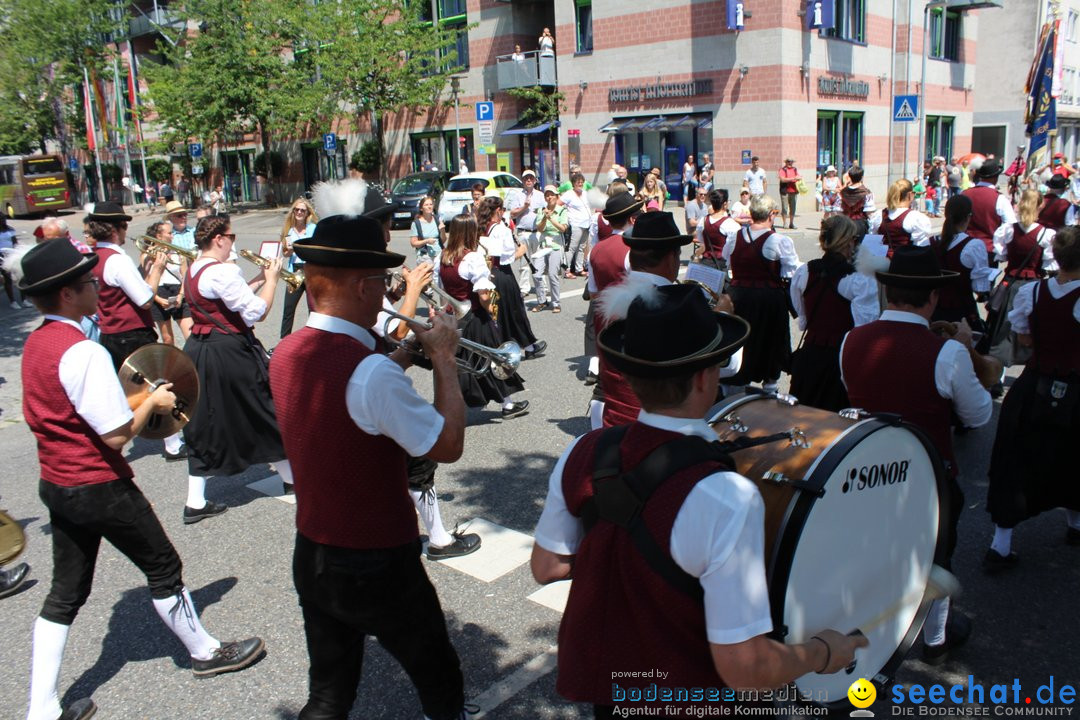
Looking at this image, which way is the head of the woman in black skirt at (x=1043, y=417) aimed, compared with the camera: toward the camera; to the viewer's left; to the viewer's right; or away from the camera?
away from the camera

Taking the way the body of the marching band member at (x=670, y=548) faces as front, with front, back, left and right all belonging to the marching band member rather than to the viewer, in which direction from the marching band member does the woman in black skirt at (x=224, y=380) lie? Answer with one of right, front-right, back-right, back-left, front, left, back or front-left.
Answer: left

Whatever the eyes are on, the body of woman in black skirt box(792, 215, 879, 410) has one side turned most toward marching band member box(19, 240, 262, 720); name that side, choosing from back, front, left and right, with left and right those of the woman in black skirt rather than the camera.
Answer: back

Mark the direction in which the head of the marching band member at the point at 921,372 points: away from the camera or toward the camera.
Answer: away from the camera

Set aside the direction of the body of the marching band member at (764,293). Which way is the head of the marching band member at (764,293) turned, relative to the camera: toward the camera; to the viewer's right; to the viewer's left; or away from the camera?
away from the camera

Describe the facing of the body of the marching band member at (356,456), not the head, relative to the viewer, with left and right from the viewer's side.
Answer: facing away from the viewer and to the right of the viewer

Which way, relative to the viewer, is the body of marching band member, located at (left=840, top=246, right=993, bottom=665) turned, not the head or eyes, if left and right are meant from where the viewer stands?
facing away from the viewer and to the right of the viewer

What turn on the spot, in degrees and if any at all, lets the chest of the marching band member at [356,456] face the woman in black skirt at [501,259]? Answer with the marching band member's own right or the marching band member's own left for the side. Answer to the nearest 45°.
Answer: approximately 45° to the marching band member's own left

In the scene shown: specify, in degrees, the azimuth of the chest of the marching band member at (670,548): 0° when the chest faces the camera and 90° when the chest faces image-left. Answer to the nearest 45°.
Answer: approximately 225°

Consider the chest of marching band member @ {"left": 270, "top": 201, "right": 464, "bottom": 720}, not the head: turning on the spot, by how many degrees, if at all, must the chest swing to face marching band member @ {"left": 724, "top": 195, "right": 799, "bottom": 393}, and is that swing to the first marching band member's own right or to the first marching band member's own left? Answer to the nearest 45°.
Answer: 0° — they already face them

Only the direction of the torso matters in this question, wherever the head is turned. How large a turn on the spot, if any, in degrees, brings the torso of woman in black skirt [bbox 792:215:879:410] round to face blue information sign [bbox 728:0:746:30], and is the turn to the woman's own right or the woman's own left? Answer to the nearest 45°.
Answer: approximately 45° to the woman's own left

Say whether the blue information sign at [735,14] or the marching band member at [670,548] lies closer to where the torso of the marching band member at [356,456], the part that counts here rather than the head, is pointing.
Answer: the blue information sign

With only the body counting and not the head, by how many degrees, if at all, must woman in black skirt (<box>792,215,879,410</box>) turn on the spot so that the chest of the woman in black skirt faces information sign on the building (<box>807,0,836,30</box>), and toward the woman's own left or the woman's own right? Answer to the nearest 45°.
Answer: approximately 45° to the woman's own left

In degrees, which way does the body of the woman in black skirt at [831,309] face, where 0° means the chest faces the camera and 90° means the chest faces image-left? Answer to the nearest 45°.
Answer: approximately 225°

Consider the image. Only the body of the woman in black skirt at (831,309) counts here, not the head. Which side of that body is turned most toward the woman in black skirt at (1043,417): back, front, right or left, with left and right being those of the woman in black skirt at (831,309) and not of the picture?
right
